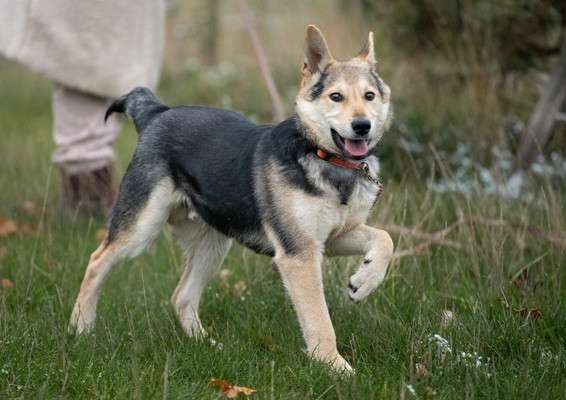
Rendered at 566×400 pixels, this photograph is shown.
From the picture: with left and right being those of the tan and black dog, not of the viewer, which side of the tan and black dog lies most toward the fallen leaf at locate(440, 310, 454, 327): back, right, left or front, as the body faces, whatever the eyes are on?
front

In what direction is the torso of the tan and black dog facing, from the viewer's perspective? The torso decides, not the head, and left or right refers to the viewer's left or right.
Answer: facing the viewer and to the right of the viewer

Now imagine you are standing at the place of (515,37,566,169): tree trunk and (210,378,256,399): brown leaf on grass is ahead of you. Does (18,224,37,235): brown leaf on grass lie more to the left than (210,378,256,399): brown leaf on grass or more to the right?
right

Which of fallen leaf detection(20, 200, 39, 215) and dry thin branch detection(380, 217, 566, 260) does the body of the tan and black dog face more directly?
the dry thin branch

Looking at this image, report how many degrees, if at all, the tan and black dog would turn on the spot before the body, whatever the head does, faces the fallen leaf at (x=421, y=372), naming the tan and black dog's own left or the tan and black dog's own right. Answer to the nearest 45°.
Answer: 0° — it already faces it

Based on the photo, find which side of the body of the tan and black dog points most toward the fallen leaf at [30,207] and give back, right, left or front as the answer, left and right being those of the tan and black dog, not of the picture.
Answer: back

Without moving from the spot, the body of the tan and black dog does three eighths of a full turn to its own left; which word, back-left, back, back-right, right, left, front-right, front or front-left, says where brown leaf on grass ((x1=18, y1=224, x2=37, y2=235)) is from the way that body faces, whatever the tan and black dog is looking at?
front-left

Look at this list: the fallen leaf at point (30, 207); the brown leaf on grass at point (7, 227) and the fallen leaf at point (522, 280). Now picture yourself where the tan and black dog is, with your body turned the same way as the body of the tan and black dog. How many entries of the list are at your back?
2

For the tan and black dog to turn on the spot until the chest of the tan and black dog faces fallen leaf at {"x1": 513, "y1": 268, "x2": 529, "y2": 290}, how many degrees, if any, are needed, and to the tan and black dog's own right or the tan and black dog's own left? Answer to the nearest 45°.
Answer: approximately 45° to the tan and black dog's own left

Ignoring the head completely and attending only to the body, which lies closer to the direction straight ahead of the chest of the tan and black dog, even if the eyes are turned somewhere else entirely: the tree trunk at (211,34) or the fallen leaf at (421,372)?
the fallen leaf

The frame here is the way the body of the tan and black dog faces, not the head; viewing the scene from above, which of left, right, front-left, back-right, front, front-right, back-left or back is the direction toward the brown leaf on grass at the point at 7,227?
back

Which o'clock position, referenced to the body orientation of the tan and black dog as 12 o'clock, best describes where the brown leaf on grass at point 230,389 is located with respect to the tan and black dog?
The brown leaf on grass is roughly at 2 o'clock from the tan and black dog.

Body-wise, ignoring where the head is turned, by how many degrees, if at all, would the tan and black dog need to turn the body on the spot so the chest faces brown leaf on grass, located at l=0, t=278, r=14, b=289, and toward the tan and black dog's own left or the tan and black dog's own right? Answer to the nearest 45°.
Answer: approximately 135° to the tan and black dog's own right

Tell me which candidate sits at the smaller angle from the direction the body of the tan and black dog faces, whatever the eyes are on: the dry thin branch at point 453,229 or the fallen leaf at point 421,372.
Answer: the fallen leaf

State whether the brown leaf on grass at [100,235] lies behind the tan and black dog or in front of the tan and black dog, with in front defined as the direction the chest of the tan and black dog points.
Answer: behind
